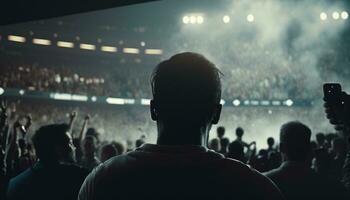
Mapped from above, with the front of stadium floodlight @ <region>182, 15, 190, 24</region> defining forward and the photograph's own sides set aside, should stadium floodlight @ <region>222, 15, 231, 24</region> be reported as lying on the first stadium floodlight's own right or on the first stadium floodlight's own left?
on the first stadium floodlight's own left

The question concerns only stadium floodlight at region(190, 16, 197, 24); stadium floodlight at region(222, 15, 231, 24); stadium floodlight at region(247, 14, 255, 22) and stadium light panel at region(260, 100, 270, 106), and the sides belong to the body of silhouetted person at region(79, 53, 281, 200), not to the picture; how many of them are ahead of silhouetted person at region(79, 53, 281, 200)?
4

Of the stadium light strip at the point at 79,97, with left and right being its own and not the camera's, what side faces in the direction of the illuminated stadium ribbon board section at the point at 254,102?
left

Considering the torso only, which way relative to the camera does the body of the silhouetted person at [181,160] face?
away from the camera

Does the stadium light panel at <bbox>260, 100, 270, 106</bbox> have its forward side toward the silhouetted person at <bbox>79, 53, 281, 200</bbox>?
yes

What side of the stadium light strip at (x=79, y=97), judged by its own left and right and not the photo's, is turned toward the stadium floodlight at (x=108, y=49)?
back

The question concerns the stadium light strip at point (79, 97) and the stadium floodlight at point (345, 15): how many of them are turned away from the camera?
0

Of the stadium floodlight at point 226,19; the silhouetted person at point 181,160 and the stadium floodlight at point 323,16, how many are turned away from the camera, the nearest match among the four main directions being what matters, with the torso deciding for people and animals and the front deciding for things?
1

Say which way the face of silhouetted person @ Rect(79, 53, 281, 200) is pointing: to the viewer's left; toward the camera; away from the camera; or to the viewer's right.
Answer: away from the camera

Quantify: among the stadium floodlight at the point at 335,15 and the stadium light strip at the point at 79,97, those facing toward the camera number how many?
2
